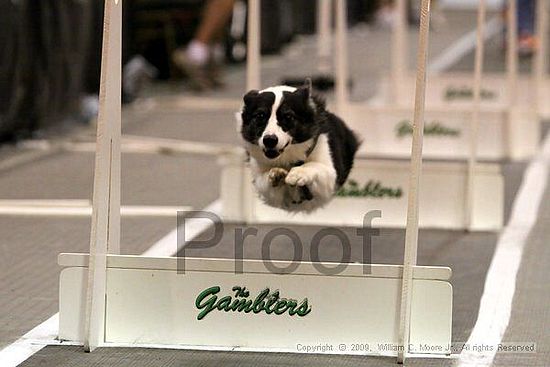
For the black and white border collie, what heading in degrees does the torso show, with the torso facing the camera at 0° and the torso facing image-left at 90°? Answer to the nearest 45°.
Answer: approximately 45°

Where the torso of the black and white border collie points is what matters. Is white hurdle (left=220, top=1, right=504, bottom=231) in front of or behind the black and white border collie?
behind
